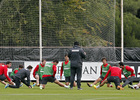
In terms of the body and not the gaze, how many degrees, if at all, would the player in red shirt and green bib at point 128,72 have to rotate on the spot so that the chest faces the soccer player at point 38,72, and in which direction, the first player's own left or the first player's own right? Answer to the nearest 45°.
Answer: approximately 45° to the first player's own right

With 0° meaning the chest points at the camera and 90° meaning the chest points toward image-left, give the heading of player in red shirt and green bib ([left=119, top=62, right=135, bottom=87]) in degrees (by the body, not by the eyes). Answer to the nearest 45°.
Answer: approximately 45°

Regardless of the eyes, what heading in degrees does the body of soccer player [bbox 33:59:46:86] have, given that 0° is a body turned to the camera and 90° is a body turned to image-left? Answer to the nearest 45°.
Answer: approximately 315°
